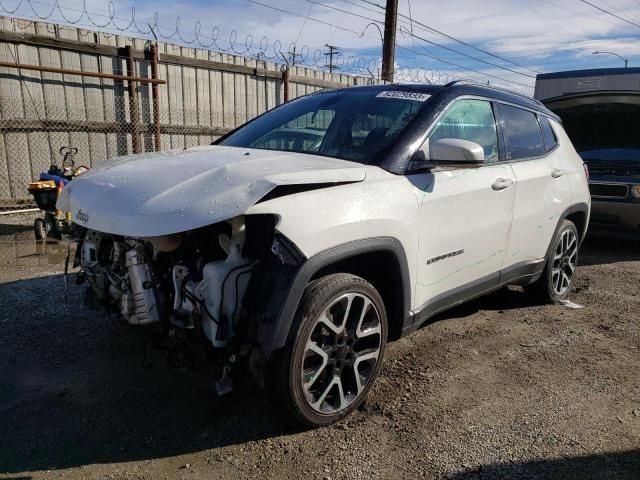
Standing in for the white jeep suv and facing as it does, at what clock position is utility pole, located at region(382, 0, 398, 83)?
The utility pole is roughly at 5 o'clock from the white jeep suv.

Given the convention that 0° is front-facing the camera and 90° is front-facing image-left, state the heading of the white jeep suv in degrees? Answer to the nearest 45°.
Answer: approximately 45°

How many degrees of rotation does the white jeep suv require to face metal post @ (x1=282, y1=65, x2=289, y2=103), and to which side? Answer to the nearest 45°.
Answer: approximately 135° to its right

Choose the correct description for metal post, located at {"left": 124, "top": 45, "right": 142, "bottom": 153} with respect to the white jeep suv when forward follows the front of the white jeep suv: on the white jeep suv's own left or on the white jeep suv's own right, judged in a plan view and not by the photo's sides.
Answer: on the white jeep suv's own right

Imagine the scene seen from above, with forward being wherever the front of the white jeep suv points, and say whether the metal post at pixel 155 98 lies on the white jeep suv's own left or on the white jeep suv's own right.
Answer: on the white jeep suv's own right

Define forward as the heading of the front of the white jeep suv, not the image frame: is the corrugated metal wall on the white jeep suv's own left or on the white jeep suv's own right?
on the white jeep suv's own right
